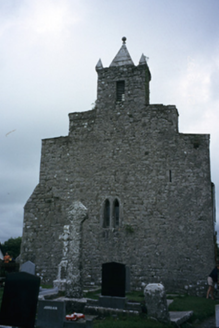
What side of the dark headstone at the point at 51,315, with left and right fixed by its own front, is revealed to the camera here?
front

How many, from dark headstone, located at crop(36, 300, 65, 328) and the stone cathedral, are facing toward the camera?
2

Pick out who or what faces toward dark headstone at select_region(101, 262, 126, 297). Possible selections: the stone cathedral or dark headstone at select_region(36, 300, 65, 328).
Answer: the stone cathedral

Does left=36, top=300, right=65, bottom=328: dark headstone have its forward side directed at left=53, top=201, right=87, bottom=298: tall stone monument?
no

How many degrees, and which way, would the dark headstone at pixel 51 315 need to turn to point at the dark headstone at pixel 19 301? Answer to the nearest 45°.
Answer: approximately 45° to its right

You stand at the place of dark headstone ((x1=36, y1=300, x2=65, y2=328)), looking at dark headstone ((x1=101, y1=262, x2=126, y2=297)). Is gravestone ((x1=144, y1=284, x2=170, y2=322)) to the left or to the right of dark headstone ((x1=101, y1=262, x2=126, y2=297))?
right

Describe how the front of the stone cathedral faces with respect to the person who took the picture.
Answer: facing the viewer

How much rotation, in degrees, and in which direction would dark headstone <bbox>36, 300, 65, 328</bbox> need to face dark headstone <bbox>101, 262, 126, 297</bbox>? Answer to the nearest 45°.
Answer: approximately 135° to its left

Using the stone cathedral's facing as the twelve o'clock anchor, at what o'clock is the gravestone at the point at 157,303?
The gravestone is roughly at 12 o'clock from the stone cathedral.

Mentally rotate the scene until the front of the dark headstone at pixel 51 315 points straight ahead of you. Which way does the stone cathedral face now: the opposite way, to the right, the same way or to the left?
the same way

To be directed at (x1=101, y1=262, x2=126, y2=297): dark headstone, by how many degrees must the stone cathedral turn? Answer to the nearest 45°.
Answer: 0° — it already faces it

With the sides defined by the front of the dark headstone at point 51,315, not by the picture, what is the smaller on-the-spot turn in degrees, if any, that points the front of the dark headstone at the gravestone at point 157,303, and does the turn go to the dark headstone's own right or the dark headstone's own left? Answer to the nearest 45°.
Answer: approximately 90° to the dark headstone's own left

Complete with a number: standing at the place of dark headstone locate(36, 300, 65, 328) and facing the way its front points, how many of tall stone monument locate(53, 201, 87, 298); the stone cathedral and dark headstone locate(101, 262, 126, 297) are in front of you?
0

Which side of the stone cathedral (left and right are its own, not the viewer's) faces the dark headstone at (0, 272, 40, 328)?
front

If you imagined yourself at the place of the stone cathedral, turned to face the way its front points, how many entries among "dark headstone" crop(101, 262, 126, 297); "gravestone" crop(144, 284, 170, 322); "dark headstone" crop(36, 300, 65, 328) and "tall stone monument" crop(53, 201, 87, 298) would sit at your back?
0
